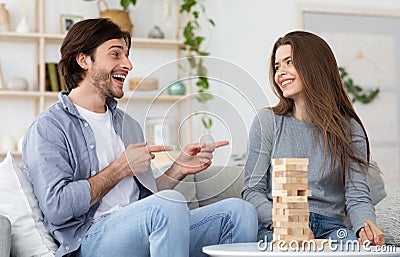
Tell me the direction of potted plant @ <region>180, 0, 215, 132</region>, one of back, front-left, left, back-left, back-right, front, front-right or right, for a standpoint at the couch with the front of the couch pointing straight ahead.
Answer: back

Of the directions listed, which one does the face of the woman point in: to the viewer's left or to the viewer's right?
to the viewer's left

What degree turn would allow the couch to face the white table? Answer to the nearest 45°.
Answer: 0° — it already faces it

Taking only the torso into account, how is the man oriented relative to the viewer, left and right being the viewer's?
facing the viewer and to the right of the viewer

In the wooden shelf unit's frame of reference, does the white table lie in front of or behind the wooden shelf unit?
in front

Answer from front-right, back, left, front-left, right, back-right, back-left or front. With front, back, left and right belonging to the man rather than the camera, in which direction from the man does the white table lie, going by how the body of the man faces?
front

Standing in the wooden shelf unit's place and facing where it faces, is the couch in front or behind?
in front

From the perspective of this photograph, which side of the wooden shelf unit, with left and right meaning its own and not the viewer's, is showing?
front

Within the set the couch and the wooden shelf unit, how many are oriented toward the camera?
2

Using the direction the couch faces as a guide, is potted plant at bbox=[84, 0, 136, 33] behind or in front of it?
behind

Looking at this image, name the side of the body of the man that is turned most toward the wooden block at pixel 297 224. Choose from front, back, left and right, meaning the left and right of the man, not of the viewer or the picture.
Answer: front

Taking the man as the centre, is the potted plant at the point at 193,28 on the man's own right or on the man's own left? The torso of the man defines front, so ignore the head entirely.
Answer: on the man's own left

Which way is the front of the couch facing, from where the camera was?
facing the viewer

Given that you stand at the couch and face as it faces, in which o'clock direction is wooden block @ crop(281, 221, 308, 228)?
The wooden block is roughly at 11 o'clock from the couch.
